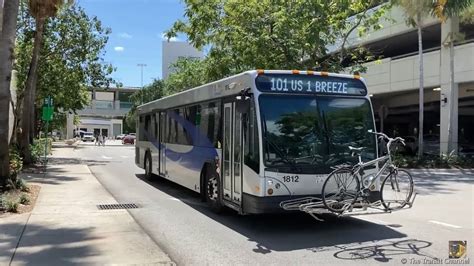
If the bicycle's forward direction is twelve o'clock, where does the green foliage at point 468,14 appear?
The green foliage is roughly at 11 o'clock from the bicycle.

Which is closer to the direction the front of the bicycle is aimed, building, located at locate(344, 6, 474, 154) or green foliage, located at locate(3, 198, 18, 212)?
the building

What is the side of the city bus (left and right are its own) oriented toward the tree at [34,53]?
back

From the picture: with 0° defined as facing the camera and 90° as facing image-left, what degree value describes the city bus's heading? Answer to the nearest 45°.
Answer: approximately 315°

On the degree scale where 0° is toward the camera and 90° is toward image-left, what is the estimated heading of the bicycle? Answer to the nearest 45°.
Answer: approximately 225°

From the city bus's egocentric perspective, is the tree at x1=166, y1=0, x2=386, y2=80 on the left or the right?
on its left

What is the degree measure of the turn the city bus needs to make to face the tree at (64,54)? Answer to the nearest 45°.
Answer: approximately 180°

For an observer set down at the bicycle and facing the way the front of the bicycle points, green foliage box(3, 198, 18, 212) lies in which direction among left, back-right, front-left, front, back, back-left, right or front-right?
back-left

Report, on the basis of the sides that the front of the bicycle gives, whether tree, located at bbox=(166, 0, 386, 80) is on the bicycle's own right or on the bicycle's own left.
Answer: on the bicycle's own left
